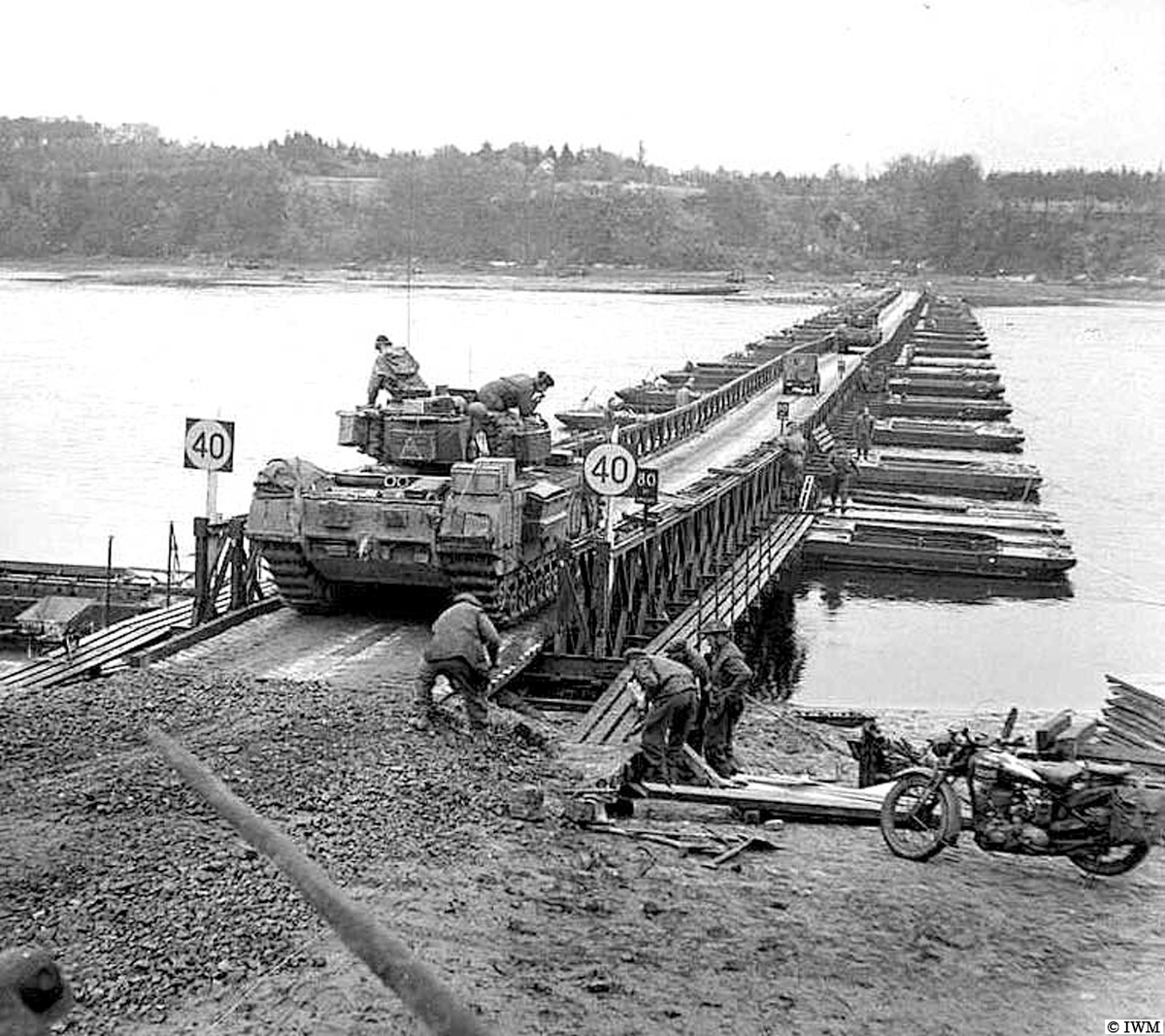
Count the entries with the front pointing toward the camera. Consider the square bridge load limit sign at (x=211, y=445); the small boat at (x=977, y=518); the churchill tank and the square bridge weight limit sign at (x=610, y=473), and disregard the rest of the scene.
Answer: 2

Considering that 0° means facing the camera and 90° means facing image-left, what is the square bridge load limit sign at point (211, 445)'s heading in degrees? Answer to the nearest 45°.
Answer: approximately 0°

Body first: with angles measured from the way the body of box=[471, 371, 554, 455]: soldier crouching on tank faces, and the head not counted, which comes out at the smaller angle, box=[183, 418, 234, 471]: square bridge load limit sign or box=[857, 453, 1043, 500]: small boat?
the small boat

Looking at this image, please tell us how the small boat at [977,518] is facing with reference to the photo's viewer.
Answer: facing to the right of the viewer

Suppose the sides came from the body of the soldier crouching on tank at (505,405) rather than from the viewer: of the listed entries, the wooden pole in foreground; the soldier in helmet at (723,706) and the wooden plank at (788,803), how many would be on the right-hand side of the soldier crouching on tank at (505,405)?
3

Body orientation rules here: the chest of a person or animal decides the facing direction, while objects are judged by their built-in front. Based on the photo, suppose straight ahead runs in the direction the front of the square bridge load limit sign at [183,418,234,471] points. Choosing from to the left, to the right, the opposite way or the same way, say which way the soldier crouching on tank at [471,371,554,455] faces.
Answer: to the left

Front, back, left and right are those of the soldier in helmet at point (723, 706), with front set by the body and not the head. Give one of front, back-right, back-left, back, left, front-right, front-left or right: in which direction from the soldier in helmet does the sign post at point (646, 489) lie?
right

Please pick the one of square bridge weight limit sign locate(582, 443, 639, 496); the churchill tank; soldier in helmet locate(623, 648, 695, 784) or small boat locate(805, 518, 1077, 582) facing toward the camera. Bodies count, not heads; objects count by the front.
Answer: the square bridge weight limit sign

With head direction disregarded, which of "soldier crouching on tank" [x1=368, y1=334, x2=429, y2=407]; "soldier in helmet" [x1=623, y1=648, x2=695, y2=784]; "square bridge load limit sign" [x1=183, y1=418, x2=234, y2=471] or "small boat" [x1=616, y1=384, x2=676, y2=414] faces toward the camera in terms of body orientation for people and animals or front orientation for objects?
the square bridge load limit sign

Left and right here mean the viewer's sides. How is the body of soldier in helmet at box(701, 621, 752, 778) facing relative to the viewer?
facing to the left of the viewer
